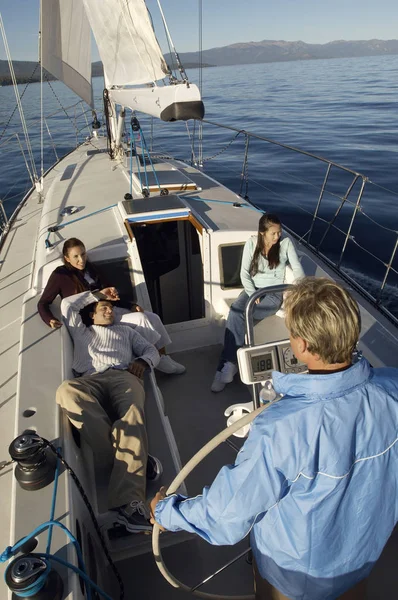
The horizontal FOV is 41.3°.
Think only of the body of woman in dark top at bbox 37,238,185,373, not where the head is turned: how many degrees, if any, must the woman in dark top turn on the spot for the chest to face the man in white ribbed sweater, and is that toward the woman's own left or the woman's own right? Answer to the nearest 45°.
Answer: approximately 45° to the woman's own right

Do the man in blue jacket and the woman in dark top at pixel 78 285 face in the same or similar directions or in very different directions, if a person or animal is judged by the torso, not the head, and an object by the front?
very different directions

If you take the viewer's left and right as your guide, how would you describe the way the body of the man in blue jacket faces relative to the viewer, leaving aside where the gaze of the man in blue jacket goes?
facing away from the viewer and to the left of the viewer

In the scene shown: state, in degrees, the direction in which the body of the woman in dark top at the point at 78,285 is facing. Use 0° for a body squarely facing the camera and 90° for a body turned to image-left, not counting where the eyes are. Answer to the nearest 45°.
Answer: approximately 315°

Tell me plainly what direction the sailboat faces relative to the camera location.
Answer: facing away from the viewer

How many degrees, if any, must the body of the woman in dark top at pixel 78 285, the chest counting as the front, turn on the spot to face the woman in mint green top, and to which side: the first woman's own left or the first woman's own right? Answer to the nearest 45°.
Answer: approximately 45° to the first woman's own left

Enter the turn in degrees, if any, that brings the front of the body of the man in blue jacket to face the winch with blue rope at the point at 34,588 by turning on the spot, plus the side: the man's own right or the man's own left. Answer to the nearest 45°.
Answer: approximately 45° to the man's own left
